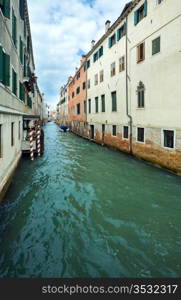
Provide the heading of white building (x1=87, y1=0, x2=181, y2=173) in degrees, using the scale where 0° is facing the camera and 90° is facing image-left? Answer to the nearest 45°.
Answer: approximately 45°
